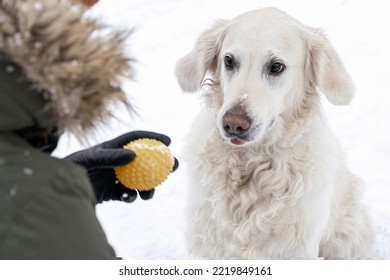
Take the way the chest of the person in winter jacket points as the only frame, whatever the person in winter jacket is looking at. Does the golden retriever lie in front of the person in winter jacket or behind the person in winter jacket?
in front

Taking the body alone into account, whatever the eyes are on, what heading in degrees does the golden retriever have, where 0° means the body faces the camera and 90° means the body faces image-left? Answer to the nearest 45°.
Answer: approximately 45°

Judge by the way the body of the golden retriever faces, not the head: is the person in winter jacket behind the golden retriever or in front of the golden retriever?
in front

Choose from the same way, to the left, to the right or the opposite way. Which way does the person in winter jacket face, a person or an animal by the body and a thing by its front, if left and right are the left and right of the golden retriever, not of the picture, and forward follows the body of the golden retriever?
the opposite way

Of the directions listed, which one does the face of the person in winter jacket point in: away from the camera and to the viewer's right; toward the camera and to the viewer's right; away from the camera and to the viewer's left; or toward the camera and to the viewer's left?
away from the camera and to the viewer's right

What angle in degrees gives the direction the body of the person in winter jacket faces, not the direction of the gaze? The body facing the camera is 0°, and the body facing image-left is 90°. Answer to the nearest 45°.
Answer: approximately 225°
